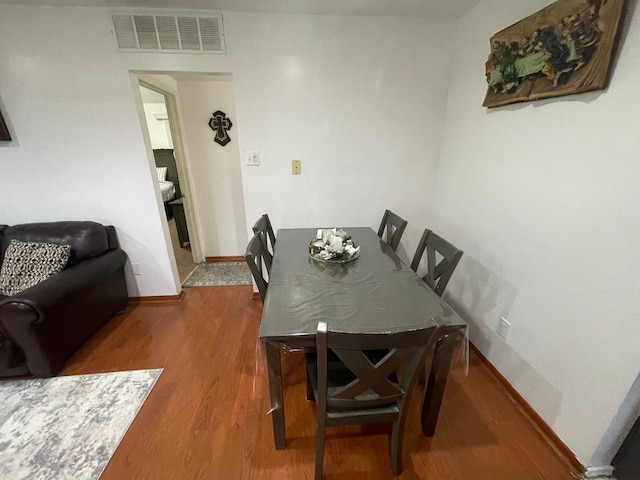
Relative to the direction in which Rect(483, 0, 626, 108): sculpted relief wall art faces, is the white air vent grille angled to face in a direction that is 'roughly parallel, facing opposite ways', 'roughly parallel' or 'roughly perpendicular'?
roughly perpendicular

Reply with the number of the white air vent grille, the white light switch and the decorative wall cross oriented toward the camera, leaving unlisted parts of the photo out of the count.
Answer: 3

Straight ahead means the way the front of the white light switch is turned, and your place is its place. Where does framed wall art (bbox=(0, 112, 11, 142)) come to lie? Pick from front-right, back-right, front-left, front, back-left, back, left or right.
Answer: right

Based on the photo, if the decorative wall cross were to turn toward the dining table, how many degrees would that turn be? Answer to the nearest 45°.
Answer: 0° — it already faces it

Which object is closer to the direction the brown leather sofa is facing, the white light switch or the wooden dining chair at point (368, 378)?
the wooden dining chair

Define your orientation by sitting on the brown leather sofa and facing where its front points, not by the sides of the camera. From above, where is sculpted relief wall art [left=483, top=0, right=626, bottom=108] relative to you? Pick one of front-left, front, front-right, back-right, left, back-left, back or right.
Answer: left

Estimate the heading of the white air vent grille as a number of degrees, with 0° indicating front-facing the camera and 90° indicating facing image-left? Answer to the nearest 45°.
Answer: approximately 0°

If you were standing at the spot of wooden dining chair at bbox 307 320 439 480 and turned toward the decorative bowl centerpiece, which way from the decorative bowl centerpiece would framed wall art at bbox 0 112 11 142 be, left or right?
left

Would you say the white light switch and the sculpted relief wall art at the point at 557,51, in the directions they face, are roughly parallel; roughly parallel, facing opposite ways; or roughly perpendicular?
roughly perpendicular
